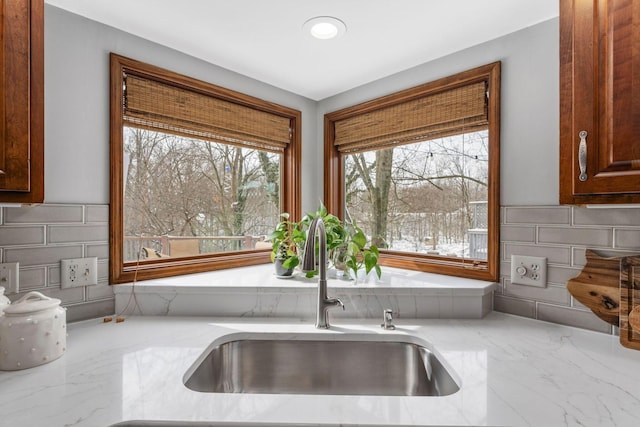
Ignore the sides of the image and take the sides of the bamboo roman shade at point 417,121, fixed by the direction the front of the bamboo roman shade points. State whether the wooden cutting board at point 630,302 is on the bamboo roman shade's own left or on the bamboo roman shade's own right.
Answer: on the bamboo roman shade's own left

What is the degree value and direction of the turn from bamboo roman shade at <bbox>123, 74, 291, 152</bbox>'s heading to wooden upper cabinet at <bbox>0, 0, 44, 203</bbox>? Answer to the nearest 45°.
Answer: approximately 90° to its right

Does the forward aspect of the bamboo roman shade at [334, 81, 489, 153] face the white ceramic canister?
yes

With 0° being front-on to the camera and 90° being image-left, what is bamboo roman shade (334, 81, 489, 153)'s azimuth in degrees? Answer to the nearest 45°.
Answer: approximately 45°

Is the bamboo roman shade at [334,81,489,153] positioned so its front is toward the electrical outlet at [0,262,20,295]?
yes

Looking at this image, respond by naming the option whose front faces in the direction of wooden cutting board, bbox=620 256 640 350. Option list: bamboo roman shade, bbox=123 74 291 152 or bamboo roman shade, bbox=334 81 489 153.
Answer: bamboo roman shade, bbox=123 74 291 152

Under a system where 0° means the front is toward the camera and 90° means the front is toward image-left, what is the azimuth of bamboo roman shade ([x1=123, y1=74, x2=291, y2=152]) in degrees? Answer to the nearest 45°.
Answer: approximately 315°
